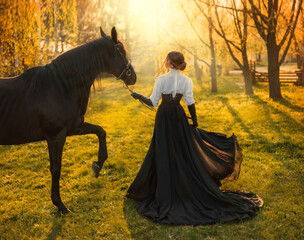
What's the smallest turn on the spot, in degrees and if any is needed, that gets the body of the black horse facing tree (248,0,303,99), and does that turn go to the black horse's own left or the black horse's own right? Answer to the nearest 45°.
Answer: approximately 45° to the black horse's own left

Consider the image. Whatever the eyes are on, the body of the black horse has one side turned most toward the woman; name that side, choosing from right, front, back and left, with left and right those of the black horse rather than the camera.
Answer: front

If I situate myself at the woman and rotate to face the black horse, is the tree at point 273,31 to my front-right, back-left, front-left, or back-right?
back-right

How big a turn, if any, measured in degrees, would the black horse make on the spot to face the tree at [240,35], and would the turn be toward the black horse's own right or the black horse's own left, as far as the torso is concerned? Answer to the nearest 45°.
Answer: approximately 45° to the black horse's own left

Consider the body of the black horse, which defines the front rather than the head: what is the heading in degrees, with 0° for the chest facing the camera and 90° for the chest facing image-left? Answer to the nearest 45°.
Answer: approximately 270°
